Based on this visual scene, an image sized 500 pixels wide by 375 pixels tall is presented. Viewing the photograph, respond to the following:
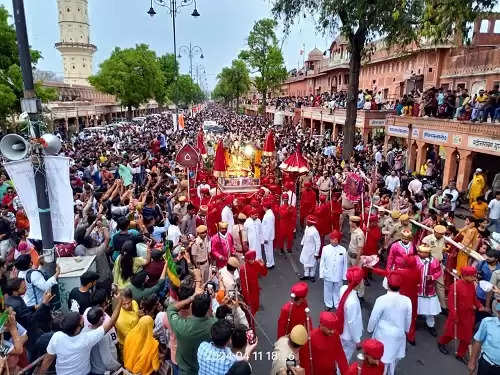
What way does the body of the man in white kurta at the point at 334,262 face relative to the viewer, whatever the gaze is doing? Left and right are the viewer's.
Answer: facing the viewer

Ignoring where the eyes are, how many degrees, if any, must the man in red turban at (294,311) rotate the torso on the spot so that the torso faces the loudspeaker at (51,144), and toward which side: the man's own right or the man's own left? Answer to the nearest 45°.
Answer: approximately 45° to the man's own right

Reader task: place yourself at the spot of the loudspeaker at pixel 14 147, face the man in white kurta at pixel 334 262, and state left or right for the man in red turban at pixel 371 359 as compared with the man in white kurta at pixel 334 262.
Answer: right

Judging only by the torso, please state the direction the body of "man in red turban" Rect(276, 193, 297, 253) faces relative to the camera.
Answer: toward the camera

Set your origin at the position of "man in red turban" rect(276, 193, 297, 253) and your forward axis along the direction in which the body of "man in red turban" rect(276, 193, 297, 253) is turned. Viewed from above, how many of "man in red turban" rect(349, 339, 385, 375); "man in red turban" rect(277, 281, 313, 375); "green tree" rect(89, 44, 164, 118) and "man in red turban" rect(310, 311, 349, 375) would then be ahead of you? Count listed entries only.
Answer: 3

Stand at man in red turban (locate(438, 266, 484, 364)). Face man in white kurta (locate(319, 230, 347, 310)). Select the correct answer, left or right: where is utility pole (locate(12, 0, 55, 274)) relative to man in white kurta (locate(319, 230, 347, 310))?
left

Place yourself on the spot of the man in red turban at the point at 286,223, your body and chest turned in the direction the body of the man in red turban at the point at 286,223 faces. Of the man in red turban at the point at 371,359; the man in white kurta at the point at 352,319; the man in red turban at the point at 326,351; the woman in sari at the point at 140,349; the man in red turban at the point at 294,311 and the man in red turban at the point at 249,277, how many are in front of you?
6

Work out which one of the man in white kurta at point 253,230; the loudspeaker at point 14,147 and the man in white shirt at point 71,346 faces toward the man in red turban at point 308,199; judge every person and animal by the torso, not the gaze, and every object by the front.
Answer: the man in white shirt

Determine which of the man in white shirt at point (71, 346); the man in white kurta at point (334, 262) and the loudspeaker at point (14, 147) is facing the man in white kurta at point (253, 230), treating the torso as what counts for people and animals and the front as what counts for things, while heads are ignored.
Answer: the man in white shirt

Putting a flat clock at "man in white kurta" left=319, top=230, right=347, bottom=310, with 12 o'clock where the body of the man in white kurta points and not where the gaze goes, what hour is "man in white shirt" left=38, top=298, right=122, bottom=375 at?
The man in white shirt is roughly at 1 o'clock from the man in white kurta.

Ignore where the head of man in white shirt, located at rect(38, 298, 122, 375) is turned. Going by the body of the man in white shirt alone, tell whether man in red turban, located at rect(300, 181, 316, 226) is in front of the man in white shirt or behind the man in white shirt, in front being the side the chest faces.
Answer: in front

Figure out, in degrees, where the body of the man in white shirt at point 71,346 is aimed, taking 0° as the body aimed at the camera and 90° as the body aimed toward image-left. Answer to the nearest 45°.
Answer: approximately 225°

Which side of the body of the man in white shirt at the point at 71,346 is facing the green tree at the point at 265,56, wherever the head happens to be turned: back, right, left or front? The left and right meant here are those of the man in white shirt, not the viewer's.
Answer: front

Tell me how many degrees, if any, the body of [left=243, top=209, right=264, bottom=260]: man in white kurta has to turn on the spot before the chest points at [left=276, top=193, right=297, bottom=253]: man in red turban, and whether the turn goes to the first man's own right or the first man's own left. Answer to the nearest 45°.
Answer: approximately 135° to the first man's own left
